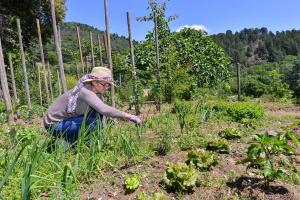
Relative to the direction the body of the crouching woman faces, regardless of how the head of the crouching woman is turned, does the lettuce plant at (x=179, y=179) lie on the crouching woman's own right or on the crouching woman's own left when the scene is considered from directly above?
on the crouching woman's own right

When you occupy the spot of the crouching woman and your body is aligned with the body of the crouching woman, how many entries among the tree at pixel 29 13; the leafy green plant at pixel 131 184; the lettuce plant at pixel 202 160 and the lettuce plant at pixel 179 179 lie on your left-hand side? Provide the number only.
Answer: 1

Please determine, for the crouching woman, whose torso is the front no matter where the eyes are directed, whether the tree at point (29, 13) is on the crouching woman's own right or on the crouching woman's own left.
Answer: on the crouching woman's own left

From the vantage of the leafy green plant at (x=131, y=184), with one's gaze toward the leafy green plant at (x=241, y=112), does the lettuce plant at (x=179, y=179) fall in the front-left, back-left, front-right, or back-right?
front-right

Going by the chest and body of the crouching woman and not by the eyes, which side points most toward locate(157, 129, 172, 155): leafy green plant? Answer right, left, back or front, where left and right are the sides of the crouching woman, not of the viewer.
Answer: front

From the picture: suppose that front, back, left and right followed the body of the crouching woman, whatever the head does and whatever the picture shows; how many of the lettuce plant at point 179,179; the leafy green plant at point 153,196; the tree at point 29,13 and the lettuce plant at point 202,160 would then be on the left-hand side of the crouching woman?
1

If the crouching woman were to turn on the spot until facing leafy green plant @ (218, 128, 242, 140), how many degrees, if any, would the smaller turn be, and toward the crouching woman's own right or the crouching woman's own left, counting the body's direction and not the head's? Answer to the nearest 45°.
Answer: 0° — they already face it

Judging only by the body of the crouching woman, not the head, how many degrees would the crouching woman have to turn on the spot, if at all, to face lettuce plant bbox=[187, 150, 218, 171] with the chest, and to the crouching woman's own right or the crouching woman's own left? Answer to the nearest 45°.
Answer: approximately 45° to the crouching woman's own right

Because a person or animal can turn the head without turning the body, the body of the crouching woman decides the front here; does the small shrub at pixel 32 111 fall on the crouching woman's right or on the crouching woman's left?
on the crouching woman's left

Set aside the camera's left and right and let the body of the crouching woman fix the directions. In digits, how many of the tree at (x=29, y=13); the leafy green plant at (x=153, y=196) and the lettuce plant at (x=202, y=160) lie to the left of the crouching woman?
1

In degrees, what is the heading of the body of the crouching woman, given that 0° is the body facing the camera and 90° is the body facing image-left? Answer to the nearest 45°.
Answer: approximately 270°
